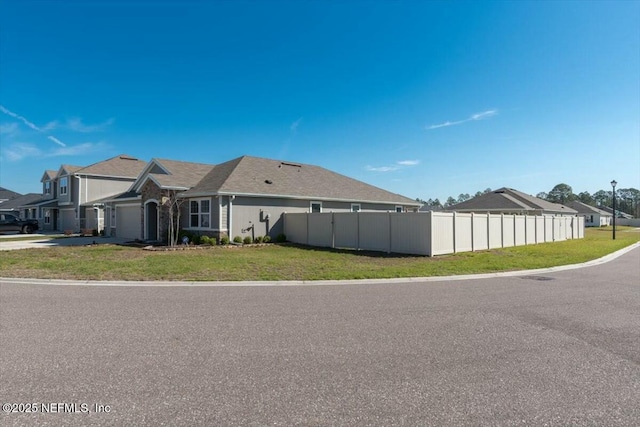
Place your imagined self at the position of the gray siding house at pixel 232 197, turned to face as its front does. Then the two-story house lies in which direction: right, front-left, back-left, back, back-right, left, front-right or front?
right

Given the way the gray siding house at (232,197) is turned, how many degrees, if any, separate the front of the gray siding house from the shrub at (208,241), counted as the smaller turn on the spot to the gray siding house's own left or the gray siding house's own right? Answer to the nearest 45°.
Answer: approximately 45° to the gray siding house's own left

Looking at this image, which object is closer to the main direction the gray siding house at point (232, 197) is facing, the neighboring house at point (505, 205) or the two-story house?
the two-story house

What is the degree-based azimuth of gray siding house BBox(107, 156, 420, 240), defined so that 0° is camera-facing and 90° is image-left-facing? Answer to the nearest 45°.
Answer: approximately 45°

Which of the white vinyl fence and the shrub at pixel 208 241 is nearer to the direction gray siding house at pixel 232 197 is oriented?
the shrub

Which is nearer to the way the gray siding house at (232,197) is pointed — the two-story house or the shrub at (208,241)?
the shrub

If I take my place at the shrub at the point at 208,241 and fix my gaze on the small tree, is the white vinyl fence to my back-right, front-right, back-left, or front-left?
back-right

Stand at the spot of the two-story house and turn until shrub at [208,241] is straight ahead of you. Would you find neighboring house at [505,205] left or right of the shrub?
left

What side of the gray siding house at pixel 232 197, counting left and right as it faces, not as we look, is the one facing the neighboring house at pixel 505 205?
back
